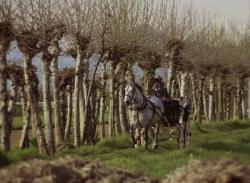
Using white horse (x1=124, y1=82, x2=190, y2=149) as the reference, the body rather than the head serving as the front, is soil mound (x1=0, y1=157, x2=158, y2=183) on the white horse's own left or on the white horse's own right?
on the white horse's own left

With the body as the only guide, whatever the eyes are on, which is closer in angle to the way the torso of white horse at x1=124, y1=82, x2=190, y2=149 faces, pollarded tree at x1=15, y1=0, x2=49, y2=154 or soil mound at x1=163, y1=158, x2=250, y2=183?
the pollarded tree

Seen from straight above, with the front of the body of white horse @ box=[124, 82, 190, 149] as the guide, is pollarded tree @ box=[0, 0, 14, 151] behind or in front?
in front

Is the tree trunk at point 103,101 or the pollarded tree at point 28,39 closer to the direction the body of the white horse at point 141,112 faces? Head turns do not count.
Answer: the pollarded tree

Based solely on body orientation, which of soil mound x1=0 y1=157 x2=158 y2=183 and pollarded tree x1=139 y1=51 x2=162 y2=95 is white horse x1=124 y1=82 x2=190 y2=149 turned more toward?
the soil mound

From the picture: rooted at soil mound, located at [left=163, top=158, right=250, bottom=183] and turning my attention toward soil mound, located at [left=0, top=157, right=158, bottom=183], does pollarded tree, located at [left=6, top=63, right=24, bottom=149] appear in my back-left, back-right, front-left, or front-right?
front-right

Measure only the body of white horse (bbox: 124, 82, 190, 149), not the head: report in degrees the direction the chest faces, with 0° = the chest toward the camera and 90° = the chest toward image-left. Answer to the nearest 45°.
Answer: approximately 45°

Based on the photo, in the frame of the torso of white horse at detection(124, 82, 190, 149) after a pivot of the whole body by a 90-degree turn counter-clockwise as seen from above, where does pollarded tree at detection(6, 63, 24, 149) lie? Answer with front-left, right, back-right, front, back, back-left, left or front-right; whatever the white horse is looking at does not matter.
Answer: back-right

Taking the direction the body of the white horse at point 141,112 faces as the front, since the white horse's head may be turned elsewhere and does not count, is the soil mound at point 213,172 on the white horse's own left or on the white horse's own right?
on the white horse's own left

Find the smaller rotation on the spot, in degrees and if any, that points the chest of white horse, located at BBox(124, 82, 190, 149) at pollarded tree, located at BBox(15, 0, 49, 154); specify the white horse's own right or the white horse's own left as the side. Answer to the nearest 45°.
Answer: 0° — it already faces it

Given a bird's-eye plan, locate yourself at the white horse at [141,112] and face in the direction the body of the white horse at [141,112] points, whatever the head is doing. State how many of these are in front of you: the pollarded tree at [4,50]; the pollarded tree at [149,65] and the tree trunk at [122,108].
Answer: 1
